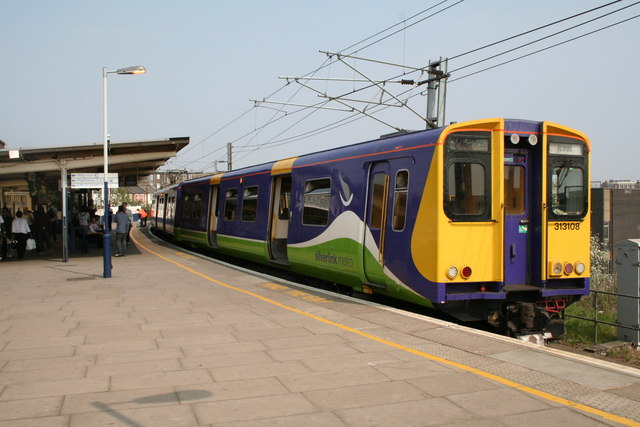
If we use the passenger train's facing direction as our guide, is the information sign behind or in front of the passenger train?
behind

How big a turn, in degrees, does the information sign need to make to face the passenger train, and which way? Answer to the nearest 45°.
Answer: approximately 45° to its left

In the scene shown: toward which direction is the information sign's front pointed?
toward the camera

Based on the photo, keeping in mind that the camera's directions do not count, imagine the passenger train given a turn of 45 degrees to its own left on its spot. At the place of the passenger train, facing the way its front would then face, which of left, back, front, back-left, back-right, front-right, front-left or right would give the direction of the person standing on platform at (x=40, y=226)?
back-left

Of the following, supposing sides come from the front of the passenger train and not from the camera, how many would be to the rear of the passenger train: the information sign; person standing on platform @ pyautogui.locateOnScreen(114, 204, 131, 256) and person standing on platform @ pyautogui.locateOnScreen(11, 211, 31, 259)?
3

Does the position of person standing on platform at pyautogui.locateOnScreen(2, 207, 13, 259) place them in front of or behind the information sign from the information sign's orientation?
behind

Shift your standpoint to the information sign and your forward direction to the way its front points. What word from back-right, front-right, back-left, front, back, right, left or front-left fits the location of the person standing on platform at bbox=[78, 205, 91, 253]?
back

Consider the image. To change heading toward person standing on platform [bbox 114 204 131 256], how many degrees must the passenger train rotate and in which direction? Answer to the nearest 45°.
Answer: approximately 180°

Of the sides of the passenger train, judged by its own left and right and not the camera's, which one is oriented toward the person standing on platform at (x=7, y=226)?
right

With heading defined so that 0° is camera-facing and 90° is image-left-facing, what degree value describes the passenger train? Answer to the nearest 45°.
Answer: approximately 315°
